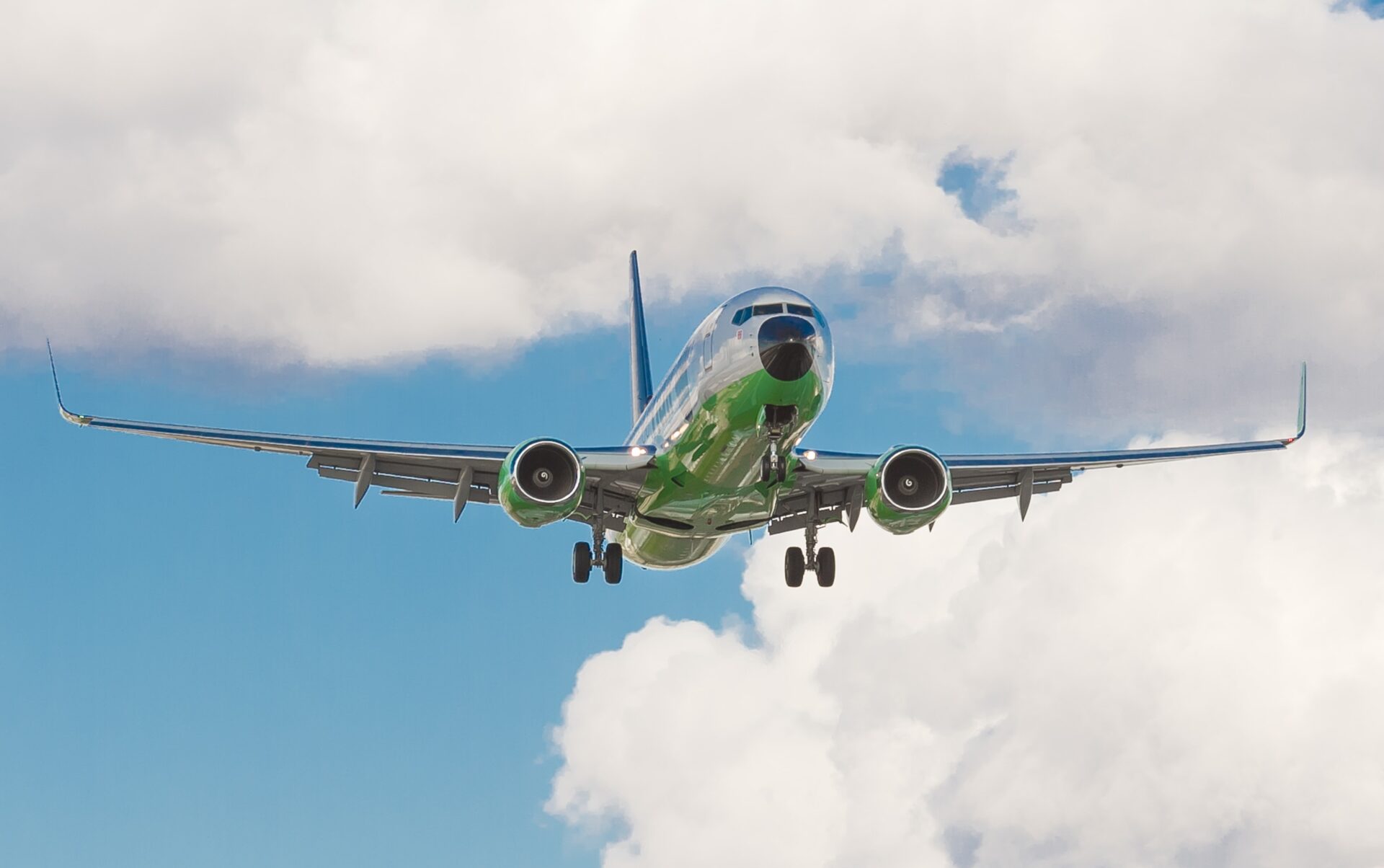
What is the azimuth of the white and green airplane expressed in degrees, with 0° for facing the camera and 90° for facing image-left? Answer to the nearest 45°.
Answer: approximately 0°
